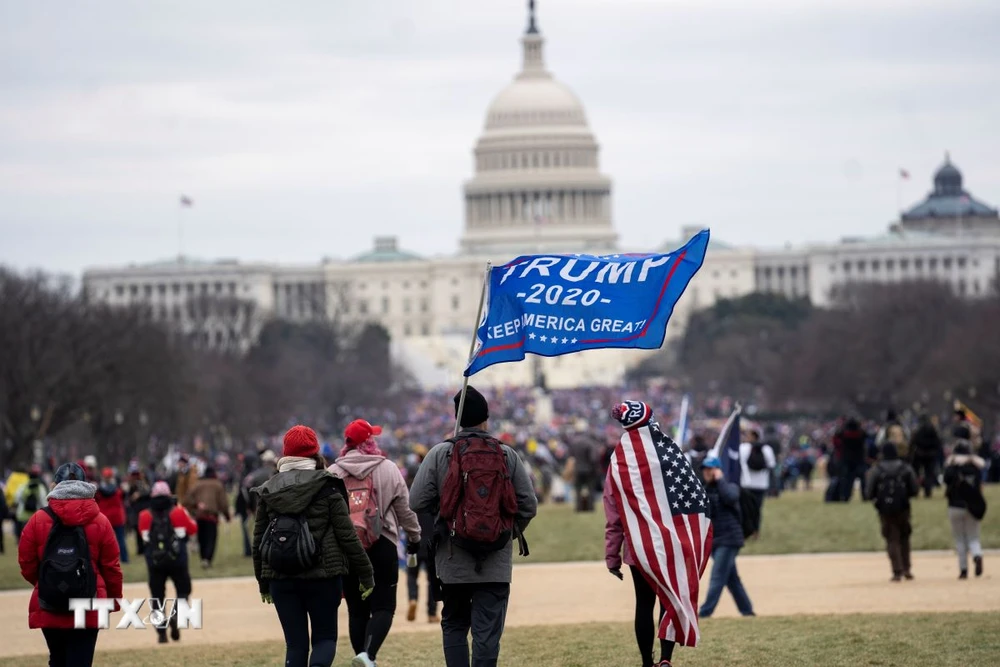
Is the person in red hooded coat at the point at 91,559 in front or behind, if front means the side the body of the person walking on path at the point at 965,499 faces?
behind

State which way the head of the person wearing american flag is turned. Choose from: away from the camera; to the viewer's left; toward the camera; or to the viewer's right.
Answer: away from the camera

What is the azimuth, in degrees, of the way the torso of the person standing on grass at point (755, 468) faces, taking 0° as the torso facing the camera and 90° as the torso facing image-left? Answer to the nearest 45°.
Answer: approximately 180°

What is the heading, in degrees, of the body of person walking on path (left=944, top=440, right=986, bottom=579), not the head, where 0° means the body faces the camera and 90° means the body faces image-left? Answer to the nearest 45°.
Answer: approximately 180°

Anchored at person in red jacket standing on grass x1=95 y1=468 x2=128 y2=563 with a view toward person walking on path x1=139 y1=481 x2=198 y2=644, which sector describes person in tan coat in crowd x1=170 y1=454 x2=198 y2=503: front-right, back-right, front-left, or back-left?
back-left

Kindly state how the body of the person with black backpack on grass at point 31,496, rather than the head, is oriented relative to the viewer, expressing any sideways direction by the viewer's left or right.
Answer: facing away from the viewer

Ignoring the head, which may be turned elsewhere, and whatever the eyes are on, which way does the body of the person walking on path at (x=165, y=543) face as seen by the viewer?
away from the camera

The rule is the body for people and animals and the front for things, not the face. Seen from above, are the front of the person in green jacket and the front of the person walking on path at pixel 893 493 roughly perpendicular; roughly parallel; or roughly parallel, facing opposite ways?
roughly parallel

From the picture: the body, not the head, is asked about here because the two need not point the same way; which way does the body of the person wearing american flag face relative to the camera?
away from the camera

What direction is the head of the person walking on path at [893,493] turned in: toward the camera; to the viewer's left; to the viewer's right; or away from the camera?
away from the camera

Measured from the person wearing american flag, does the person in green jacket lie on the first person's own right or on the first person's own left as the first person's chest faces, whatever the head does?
on the first person's own left

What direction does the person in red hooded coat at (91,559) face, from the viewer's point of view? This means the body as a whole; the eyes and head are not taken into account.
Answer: away from the camera

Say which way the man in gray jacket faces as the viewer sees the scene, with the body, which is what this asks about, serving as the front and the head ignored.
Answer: away from the camera

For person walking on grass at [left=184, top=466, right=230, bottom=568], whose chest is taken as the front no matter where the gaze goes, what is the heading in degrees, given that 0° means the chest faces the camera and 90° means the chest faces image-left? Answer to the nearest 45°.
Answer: approximately 180°

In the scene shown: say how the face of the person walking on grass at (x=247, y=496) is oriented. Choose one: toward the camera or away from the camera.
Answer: away from the camera
